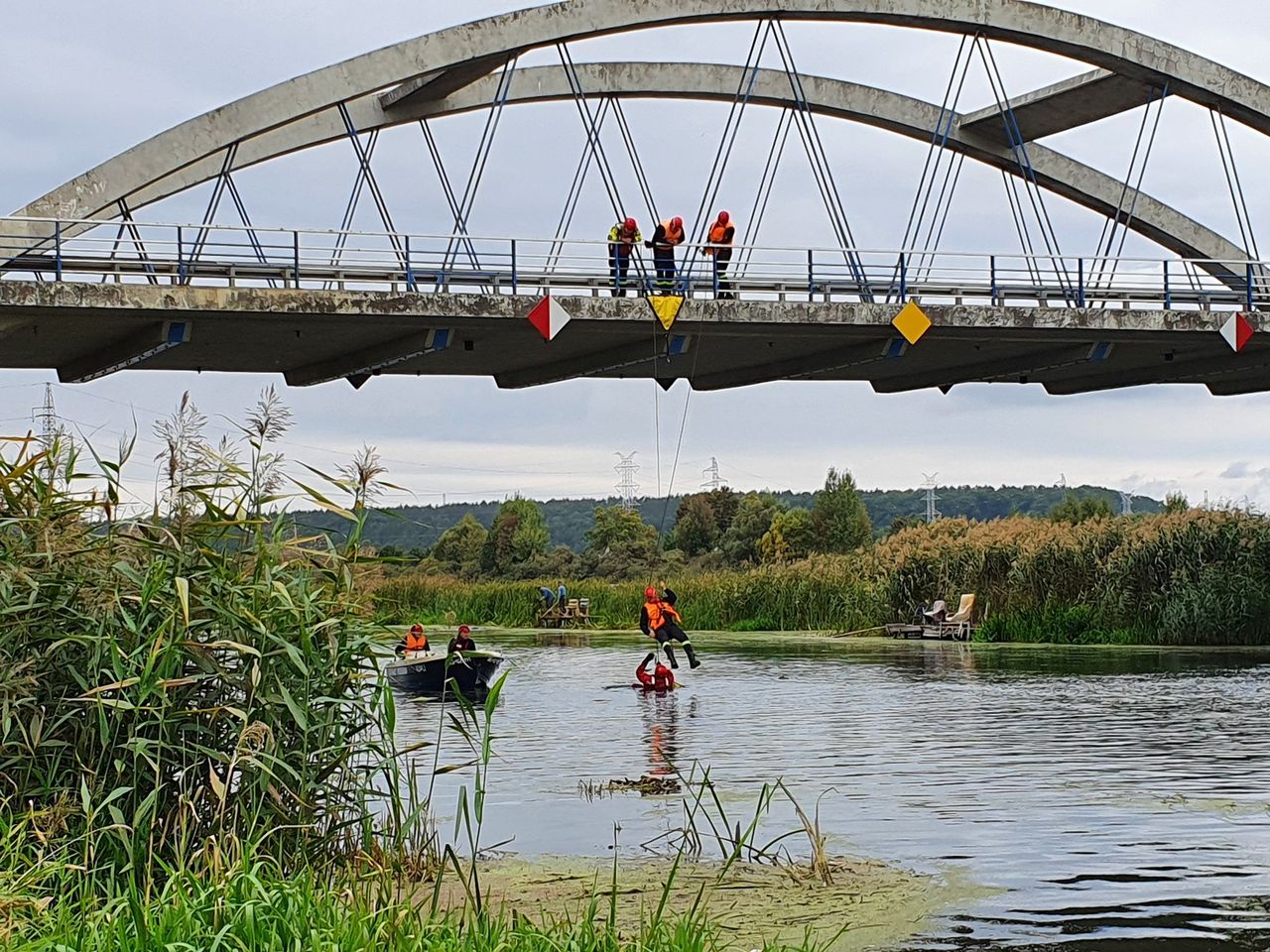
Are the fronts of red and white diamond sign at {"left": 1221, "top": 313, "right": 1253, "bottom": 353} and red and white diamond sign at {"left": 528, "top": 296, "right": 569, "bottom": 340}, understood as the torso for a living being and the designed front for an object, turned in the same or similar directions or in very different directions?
same or similar directions

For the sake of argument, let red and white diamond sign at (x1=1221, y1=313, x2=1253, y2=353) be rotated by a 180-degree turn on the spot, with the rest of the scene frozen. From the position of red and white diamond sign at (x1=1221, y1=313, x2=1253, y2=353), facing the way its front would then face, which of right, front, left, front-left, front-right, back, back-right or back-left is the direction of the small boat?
back-left

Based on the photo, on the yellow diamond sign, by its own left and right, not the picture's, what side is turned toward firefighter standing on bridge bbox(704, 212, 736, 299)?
right

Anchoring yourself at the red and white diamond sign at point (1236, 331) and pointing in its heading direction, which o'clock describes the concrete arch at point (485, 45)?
The concrete arch is roughly at 2 o'clock from the red and white diamond sign.

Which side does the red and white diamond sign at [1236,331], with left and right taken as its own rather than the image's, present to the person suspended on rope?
right

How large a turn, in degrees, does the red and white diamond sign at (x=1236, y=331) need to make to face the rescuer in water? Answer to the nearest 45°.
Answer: approximately 45° to its right

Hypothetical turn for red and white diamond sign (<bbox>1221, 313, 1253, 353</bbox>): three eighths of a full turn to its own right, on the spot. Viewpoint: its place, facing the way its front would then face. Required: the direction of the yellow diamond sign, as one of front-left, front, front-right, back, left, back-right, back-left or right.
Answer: left

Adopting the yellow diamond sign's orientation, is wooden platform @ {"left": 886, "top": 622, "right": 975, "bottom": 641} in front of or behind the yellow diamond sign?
behind

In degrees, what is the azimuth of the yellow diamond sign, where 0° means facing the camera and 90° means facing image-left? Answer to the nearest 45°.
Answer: approximately 0°

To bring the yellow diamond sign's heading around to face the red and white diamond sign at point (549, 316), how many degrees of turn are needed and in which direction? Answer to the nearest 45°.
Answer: approximately 45° to its right

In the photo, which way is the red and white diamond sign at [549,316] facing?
toward the camera
